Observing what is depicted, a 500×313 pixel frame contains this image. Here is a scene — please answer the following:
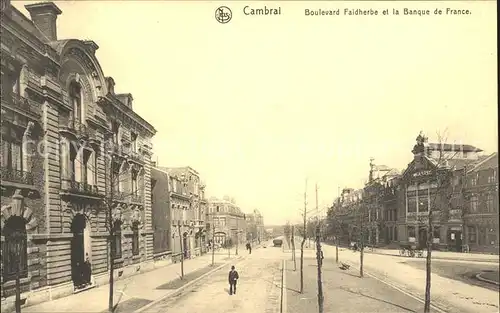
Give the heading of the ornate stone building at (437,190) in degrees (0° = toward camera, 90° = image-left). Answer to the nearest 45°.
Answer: approximately 45°
